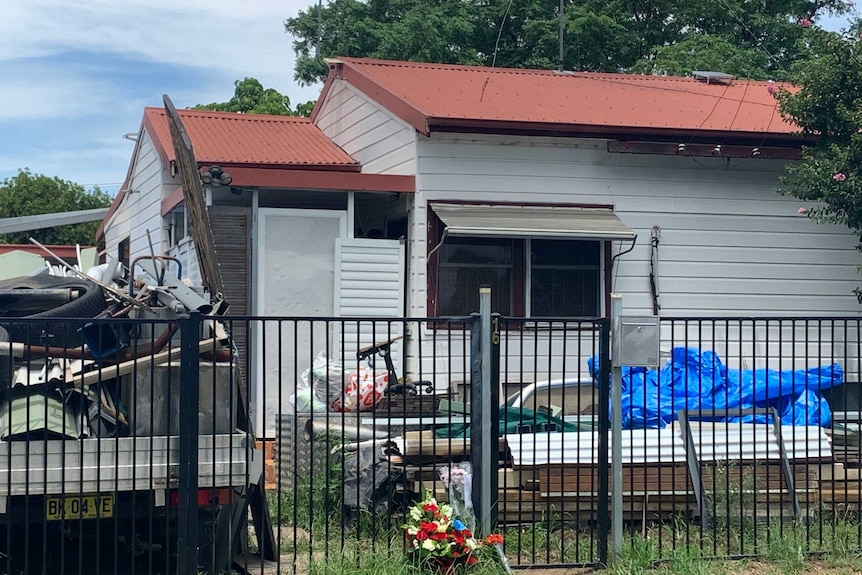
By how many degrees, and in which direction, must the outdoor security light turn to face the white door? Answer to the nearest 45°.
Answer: approximately 135° to its left

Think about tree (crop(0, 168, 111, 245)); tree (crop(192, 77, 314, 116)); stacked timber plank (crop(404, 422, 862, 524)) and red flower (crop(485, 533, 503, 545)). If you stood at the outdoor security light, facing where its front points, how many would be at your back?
2

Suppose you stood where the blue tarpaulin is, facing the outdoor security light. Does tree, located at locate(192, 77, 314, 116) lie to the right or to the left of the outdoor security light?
right

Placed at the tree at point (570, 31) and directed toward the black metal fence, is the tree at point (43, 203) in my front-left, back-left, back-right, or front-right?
back-right

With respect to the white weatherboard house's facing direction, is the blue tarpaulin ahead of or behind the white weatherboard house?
ahead

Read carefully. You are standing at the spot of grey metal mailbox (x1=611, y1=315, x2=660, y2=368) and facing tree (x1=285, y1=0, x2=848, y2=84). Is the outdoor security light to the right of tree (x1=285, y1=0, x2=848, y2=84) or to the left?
left

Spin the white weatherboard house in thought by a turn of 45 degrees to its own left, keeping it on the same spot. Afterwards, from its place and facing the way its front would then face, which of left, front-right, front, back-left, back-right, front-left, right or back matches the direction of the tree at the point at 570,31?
back-left

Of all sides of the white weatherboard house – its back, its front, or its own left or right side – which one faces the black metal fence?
front

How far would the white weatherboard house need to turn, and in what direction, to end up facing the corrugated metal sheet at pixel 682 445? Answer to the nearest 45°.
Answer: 0° — it already faces it

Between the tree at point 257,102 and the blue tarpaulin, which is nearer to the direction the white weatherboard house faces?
the blue tarpaulin

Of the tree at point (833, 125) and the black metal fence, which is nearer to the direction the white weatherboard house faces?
the black metal fence

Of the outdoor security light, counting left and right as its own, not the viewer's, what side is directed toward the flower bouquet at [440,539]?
front

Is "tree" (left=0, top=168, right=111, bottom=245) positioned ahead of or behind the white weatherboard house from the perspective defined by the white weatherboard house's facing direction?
behind

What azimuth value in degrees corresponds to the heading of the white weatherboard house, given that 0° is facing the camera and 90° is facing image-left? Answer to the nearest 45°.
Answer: approximately 0°

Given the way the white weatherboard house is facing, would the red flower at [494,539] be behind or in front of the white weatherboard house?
in front
